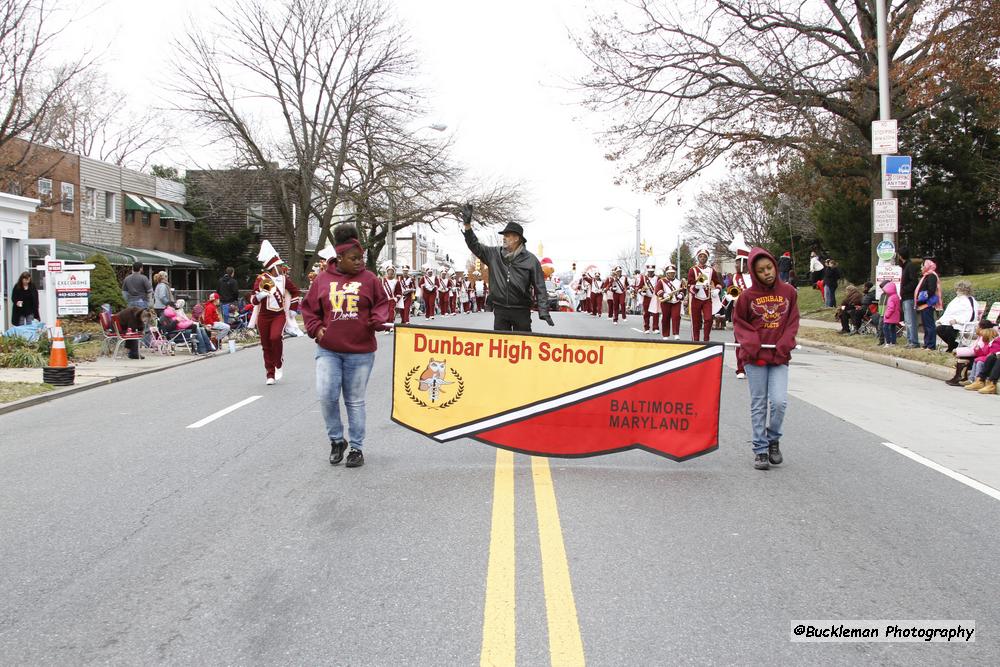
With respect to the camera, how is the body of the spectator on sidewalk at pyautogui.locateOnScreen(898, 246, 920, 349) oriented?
to the viewer's left

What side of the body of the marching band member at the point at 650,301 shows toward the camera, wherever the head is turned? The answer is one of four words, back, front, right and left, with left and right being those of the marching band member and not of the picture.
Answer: front

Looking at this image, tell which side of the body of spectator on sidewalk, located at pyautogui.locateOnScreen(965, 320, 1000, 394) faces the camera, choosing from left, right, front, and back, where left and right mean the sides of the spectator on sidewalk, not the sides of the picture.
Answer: left

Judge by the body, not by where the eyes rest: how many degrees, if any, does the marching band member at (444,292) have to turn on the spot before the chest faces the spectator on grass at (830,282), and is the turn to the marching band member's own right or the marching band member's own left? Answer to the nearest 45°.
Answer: approximately 45° to the marching band member's own left

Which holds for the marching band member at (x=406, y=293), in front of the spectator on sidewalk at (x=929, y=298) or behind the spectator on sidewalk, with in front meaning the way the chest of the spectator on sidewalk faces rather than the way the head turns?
in front

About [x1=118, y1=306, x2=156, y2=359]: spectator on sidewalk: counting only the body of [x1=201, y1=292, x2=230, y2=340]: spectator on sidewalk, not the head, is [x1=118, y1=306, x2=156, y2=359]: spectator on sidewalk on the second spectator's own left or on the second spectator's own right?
on the second spectator's own right

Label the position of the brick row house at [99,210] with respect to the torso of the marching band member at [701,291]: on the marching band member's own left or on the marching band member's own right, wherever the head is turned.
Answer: on the marching band member's own right

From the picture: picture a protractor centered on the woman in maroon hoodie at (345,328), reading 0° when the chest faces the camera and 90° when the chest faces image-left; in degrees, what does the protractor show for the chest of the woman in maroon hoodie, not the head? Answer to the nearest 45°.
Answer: approximately 0°

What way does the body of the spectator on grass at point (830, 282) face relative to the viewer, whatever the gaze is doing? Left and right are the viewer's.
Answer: facing the viewer and to the left of the viewer

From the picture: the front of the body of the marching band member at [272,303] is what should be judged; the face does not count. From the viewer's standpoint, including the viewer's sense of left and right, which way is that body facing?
facing the viewer

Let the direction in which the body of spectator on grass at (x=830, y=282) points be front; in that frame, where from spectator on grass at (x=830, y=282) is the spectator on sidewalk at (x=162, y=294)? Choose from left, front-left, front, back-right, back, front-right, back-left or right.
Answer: front
